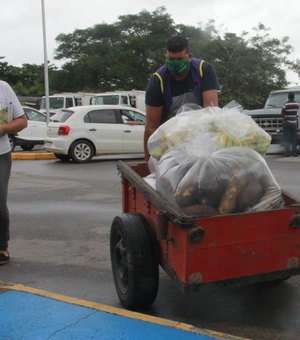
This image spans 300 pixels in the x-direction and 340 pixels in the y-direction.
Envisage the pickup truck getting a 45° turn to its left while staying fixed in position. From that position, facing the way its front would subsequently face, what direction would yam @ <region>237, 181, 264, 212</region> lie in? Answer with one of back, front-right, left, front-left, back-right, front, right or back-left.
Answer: front

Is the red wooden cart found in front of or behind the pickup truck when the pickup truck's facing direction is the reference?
in front

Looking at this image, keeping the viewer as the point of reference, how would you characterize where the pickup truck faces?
facing the viewer and to the left of the viewer

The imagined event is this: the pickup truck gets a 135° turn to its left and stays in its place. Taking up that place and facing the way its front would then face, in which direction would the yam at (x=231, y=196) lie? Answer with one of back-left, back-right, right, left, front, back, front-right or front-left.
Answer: right

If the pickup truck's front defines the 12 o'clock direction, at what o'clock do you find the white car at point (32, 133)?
The white car is roughly at 2 o'clock from the pickup truck.

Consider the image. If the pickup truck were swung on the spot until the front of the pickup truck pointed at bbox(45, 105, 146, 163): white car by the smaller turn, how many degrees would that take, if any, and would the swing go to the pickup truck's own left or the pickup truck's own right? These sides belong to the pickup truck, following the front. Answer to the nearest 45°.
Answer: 0° — it already faces it

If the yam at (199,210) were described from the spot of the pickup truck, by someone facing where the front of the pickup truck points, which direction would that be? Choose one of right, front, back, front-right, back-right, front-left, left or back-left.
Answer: front-left

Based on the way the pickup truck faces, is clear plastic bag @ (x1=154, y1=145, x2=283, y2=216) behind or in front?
in front

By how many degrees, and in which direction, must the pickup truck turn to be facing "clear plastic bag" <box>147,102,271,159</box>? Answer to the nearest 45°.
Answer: approximately 45° to its left
